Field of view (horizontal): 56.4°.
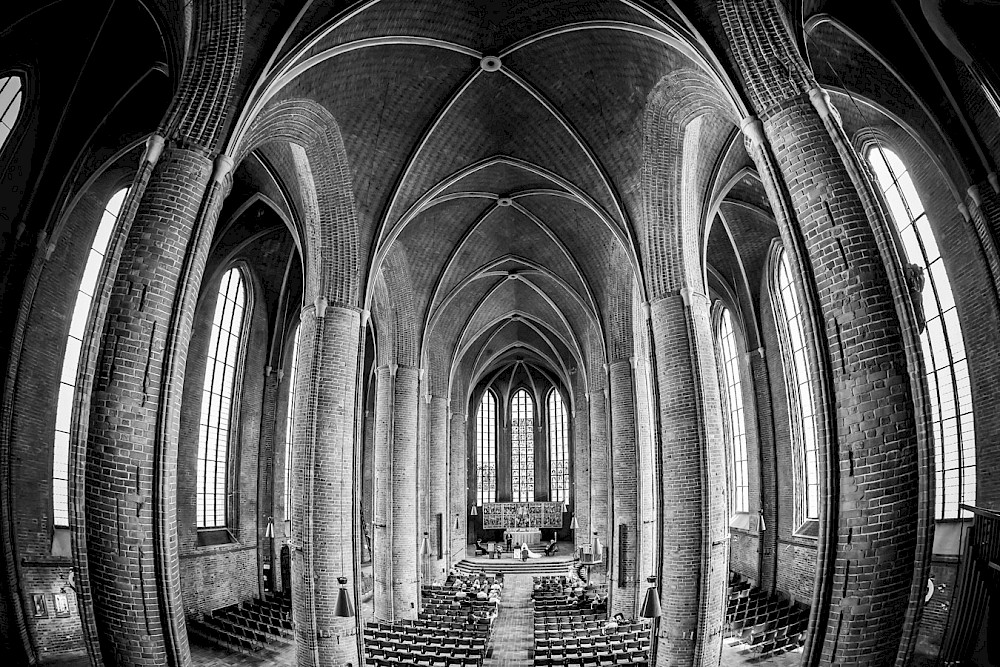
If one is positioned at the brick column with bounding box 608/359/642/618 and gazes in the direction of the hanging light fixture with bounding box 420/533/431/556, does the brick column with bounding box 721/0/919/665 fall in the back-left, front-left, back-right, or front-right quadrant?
back-left

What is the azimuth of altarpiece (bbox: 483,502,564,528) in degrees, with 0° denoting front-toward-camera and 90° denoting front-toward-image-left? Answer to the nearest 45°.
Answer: approximately 0°

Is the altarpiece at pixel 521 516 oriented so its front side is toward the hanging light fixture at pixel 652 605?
yes

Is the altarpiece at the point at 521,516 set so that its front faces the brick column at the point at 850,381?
yes

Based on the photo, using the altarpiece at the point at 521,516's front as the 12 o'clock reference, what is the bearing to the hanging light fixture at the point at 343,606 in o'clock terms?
The hanging light fixture is roughly at 12 o'clock from the altarpiece.

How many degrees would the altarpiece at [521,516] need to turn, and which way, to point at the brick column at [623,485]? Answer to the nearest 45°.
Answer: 0° — it already faces it
